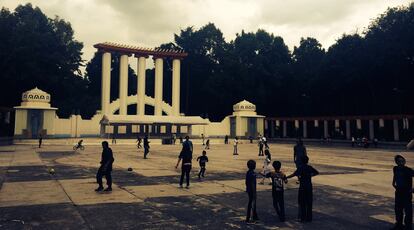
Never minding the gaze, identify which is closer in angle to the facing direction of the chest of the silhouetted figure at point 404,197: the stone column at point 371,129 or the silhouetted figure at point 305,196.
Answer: the silhouetted figure

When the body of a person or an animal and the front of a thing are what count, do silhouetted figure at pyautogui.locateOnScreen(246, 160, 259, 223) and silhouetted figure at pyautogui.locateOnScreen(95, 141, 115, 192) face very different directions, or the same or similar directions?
very different directions

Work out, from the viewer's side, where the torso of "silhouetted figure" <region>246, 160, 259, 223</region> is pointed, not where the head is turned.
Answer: to the viewer's right

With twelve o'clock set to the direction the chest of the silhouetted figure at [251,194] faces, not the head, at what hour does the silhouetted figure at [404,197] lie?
the silhouetted figure at [404,197] is roughly at 12 o'clock from the silhouetted figure at [251,194].

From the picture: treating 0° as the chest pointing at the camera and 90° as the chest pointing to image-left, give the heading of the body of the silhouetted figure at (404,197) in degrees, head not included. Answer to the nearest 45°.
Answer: approximately 45°

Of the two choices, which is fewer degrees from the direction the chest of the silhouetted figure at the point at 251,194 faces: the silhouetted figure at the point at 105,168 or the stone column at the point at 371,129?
the stone column

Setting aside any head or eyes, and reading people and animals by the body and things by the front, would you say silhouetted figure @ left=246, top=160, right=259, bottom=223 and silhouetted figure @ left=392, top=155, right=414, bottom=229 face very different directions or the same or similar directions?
very different directions
